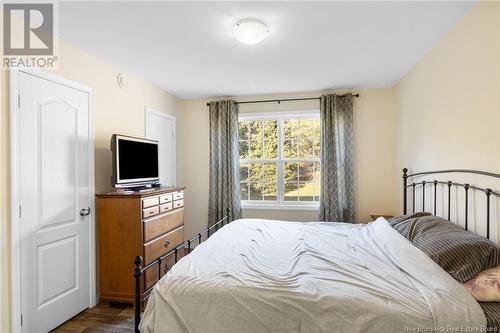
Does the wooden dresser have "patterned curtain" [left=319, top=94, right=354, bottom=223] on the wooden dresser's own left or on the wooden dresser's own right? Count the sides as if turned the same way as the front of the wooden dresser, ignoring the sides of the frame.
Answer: on the wooden dresser's own left

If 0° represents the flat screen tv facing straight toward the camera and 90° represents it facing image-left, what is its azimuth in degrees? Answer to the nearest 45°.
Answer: approximately 315°

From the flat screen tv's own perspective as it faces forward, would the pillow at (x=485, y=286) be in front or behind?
in front

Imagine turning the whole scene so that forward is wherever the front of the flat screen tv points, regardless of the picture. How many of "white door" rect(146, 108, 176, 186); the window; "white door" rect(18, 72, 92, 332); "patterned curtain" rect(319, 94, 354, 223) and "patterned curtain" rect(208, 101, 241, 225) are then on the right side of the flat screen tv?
1

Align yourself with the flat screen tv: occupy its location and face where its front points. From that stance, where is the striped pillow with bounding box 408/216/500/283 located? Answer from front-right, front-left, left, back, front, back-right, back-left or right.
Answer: front

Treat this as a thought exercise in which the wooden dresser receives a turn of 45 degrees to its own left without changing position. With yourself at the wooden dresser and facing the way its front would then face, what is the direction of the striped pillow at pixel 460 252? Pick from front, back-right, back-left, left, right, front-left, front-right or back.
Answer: front-right

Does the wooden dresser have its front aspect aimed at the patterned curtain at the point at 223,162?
no

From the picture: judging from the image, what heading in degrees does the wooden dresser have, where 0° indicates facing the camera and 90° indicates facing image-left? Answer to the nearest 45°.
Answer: approximately 315°

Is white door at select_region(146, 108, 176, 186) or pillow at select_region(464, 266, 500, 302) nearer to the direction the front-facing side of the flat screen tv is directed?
the pillow

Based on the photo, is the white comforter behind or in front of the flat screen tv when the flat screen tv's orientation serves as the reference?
in front

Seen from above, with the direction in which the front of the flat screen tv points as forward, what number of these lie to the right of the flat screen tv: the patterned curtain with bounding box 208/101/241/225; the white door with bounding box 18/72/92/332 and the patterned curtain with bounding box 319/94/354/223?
1

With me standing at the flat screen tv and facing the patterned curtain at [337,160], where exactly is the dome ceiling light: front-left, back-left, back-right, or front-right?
front-right

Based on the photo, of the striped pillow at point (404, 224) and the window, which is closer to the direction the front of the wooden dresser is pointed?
the striped pillow

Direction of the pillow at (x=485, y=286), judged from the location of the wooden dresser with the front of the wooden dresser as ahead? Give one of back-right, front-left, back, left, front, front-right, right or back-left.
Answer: front
